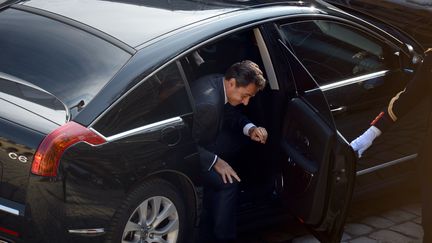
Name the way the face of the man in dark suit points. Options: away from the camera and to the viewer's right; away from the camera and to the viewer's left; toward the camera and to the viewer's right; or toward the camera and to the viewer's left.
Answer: toward the camera and to the viewer's right

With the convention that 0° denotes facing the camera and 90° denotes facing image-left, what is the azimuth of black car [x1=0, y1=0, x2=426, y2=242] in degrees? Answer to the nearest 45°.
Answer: approximately 225°
